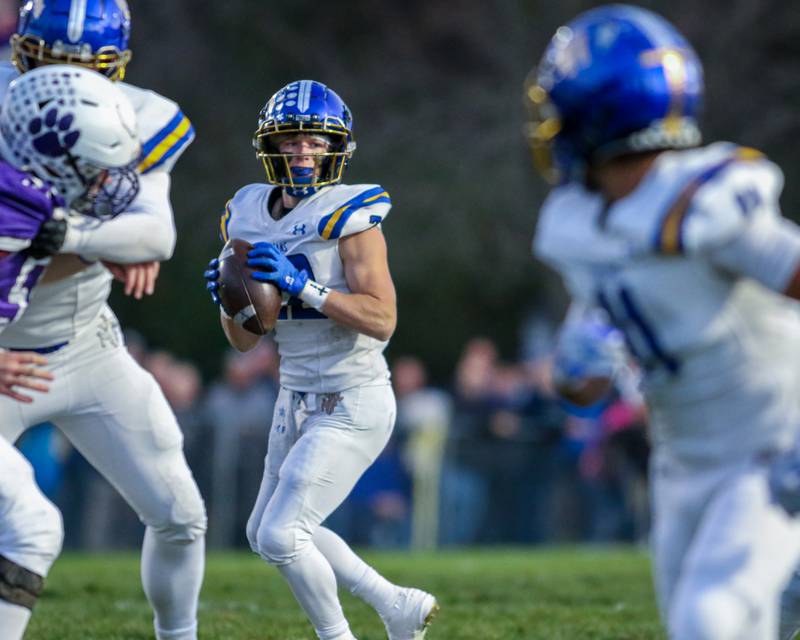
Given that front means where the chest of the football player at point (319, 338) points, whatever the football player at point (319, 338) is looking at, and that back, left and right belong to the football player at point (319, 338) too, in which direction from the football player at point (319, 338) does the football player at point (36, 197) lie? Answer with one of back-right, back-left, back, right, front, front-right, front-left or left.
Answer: front

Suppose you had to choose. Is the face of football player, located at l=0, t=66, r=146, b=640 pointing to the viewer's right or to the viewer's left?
to the viewer's right

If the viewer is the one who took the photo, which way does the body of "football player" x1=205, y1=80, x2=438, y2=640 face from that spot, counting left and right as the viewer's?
facing the viewer and to the left of the viewer

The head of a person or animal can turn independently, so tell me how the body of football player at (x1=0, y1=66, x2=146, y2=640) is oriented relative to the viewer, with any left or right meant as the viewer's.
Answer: facing to the right of the viewer

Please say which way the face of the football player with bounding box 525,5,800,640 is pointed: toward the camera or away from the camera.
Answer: away from the camera
